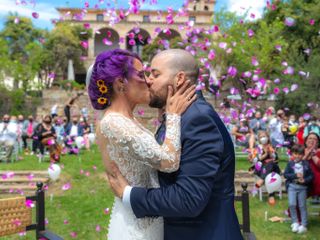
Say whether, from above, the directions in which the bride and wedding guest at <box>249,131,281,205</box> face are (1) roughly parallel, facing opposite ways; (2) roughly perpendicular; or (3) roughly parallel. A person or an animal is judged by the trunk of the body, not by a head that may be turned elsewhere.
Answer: roughly perpendicular

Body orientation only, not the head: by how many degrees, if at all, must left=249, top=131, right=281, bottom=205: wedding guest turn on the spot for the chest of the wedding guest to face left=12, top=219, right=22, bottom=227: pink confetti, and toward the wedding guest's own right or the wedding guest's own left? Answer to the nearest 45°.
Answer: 0° — they already face it

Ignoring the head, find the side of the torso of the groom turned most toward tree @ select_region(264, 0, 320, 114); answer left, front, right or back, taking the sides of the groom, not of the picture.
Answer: right

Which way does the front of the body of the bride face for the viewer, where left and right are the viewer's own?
facing to the right of the viewer

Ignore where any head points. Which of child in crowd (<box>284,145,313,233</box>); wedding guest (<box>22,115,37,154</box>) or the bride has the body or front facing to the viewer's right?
the bride

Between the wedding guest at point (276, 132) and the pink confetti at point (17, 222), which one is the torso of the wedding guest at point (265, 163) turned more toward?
the pink confetti

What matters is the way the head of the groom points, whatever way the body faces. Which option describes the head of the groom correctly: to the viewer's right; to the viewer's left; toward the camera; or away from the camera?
to the viewer's left

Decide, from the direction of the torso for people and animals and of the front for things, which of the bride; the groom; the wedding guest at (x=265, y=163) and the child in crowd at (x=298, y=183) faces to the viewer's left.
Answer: the groom

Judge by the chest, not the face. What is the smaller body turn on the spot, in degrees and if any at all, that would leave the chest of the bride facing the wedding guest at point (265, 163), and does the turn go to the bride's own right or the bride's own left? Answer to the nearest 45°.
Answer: approximately 90° to the bride's own left

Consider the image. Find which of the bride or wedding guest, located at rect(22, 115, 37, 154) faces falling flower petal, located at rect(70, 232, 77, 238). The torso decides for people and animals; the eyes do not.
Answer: the wedding guest

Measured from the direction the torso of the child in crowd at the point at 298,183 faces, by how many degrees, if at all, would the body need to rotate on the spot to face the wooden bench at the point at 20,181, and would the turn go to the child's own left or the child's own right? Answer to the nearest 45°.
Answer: approximately 90° to the child's own right

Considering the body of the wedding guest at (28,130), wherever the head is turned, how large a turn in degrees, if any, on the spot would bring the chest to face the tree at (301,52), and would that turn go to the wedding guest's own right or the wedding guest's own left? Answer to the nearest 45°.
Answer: approximately 90° to the wedding guest's own left

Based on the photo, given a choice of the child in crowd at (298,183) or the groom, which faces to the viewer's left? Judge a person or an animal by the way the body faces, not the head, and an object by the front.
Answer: the groom

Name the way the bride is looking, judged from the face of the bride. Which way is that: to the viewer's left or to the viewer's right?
to the viewer's right

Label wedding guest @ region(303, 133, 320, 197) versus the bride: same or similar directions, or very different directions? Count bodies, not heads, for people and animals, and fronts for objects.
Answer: very different directions
